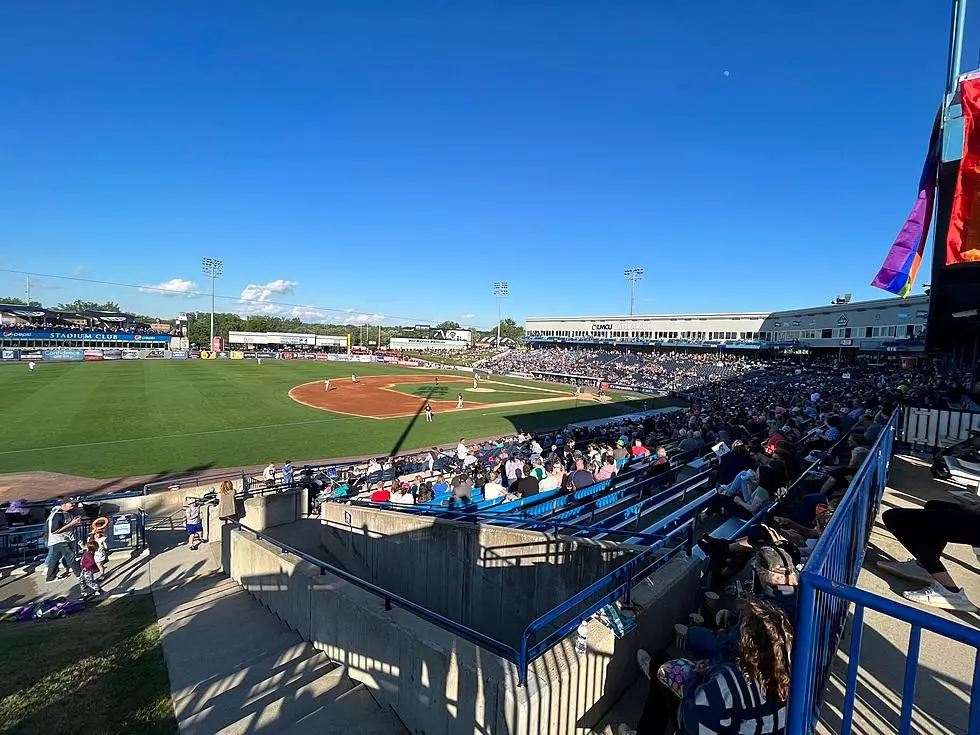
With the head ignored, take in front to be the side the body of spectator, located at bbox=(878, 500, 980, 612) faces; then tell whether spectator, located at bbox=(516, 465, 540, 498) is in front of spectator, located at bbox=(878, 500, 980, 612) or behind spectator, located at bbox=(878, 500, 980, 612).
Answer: in front

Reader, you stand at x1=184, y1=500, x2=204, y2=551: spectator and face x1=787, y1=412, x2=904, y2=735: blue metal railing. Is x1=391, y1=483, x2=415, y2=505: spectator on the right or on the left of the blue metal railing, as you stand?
left

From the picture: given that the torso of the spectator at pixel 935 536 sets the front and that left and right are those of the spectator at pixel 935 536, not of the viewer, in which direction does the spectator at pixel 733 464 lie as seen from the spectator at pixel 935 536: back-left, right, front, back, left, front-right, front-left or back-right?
front-right

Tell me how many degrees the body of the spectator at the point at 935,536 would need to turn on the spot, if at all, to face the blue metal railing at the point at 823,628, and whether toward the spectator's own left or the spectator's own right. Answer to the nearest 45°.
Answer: approximately 90° to the spectator's own left

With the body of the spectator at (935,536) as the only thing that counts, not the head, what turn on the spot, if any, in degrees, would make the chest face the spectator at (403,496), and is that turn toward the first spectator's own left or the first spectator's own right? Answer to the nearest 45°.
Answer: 0° — they already face them

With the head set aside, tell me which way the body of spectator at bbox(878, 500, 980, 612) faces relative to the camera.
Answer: to the viewer's left

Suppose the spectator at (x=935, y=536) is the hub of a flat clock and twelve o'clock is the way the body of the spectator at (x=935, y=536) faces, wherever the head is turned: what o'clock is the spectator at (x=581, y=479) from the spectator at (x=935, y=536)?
the spectator at (x=581, y=479) is roughly at 1 o'clock from the spectator at (x=935, y=536).

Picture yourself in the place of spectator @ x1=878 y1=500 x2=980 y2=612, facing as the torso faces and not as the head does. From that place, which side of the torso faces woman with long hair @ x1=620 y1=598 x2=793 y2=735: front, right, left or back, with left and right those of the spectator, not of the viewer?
left

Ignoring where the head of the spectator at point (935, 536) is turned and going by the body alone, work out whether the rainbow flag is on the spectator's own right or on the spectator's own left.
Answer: on the spectator's own right

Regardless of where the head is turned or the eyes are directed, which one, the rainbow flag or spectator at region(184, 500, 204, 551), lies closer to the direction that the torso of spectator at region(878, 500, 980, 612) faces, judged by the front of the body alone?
the spectator

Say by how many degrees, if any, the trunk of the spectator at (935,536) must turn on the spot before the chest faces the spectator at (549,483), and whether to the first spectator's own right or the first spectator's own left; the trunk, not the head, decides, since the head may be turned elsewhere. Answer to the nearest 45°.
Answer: approximately 45° to the first spectator's own right
